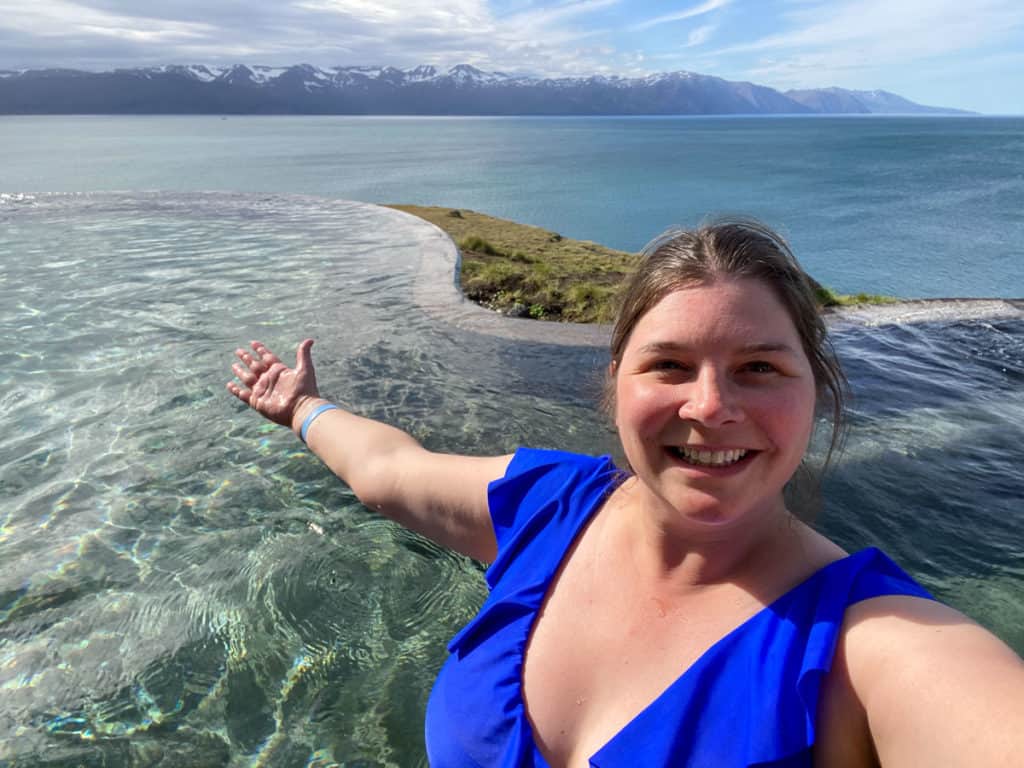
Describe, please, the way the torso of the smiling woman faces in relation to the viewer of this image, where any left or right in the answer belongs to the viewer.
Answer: facing the viewer
